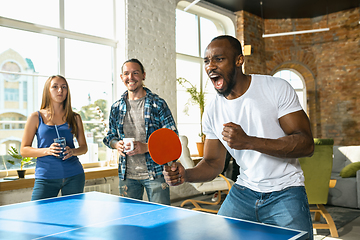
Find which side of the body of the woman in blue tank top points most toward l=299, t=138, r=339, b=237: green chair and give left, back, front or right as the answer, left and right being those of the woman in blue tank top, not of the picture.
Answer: left

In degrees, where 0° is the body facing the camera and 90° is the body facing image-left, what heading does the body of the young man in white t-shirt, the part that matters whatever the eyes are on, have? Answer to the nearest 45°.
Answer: approximately 45°

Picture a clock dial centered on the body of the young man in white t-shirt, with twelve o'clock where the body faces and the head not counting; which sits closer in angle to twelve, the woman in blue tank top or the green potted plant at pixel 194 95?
the woman in blue tank top

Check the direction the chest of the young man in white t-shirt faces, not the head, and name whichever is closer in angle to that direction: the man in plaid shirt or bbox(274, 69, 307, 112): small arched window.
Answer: the man in plaid shirt

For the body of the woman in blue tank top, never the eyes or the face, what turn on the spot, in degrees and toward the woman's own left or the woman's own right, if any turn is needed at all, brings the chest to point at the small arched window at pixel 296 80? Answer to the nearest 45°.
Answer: approximately 135° to the woman's own left

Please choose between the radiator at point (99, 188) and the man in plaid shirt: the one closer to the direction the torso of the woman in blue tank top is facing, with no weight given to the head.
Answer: the man in plaid shirt

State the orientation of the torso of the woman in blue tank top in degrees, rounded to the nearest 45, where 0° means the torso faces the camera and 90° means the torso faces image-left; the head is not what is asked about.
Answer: approximately 0°

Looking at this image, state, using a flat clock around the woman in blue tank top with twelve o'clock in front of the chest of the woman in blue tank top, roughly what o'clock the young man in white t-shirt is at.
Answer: The young man in white t-shirt is roughly at 11 o'clock from the woman in blue tank top.

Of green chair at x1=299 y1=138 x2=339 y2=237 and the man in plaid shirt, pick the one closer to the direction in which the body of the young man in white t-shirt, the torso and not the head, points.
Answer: the man in plaid shirt

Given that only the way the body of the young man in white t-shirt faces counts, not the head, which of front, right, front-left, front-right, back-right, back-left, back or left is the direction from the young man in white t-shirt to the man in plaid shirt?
right

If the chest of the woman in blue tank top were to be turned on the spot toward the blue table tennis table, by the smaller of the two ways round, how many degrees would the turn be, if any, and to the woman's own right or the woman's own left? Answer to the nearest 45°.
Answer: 0° — they already face it

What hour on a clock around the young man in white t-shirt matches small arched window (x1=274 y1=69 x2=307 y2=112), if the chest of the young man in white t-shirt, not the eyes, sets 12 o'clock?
The small arched window is roughly at 5 o'clock from the young man in white t-shirt.
